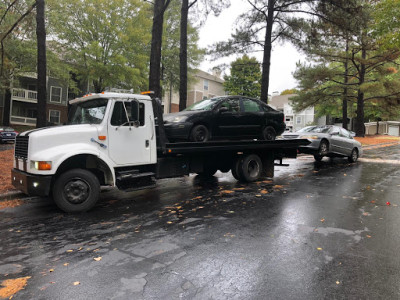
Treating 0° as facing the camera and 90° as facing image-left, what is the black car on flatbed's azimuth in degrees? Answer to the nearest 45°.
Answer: approximately 45°

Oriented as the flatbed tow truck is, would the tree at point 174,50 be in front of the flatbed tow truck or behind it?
behind

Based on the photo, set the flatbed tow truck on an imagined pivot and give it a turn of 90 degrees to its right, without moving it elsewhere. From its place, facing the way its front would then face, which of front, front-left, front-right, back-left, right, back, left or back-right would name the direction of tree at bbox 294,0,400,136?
right

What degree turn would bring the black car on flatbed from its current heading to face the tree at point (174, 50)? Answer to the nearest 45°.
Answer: approximately 135° to its right

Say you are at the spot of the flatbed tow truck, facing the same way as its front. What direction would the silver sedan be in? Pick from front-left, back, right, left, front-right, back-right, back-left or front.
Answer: back

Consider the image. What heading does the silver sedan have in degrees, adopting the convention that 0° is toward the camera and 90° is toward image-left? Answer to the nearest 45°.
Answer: approximately 45°

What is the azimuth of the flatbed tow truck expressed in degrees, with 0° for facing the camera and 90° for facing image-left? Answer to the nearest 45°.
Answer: approximately 45°
